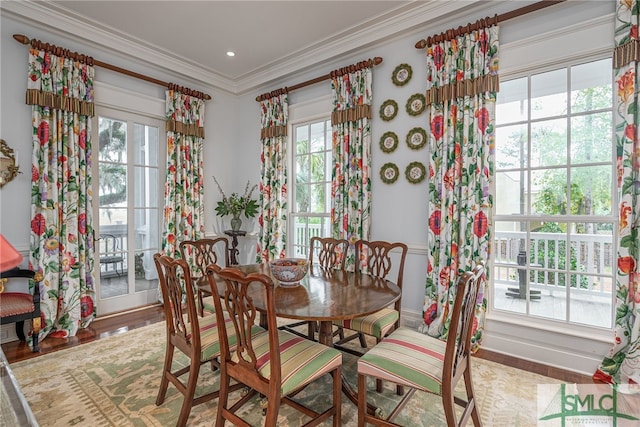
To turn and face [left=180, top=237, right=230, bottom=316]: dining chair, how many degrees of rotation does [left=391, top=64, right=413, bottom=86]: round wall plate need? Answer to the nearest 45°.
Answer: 0° — it already faces it

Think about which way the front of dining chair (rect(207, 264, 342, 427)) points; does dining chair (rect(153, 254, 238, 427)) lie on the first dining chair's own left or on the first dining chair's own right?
on the first dining chair's own left

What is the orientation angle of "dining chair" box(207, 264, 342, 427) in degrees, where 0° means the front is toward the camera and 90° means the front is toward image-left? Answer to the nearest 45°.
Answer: approximately 225°

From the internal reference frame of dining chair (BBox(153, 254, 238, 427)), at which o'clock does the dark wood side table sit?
The dark wood side table is roughly at 11 o'clock from the dining chair.

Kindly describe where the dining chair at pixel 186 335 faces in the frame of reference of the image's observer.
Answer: facing away from the viewer and to the right of the viewer
